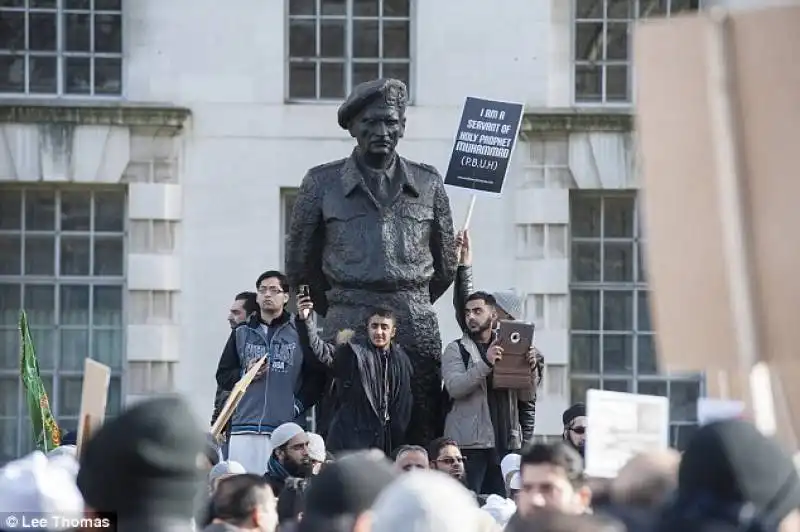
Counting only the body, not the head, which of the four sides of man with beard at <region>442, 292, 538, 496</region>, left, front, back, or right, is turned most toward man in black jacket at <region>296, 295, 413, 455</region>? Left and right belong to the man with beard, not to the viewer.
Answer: right

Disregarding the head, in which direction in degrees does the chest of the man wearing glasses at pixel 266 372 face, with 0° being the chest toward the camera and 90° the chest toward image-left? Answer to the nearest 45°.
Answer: approximately 0°

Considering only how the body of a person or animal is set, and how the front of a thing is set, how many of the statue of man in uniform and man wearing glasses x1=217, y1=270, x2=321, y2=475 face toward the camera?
2

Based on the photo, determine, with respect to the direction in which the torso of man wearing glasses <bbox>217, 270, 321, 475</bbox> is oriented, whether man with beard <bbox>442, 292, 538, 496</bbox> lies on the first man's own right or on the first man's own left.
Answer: on the first man's own left

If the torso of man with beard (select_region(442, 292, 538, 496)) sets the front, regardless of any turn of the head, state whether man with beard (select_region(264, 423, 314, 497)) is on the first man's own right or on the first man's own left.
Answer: on the first man's own right

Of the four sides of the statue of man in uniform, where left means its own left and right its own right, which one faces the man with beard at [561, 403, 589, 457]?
left

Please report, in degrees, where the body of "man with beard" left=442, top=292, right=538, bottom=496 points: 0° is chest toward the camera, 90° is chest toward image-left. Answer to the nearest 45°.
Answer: approximately 315°

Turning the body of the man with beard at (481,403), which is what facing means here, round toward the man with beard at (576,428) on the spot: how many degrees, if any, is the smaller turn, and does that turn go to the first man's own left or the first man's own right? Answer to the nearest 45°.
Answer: approximately 45° to the first man's own left

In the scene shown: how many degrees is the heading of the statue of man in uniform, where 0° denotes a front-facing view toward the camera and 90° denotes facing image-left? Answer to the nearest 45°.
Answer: approximately 0°
